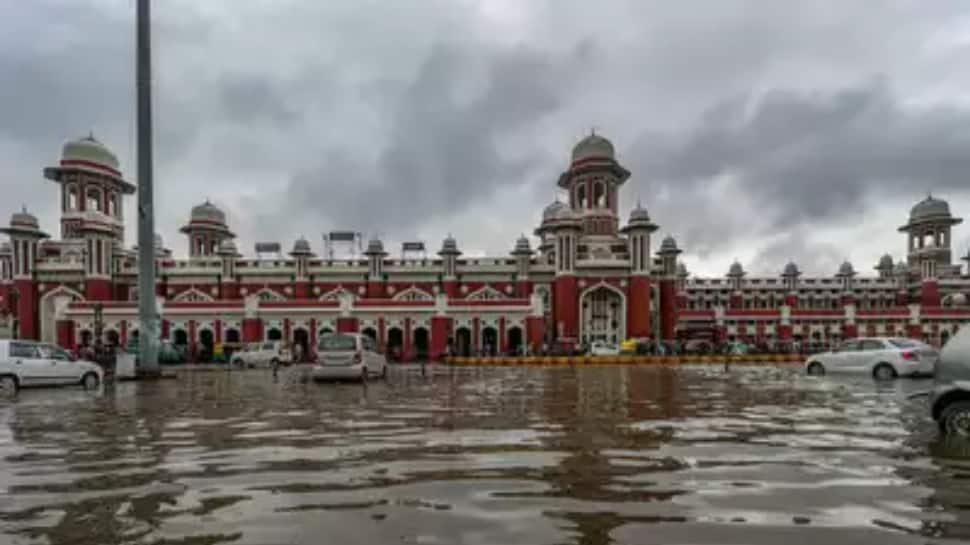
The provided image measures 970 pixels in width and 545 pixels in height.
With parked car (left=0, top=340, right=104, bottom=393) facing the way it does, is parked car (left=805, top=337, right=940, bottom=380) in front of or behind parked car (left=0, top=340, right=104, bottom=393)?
in front

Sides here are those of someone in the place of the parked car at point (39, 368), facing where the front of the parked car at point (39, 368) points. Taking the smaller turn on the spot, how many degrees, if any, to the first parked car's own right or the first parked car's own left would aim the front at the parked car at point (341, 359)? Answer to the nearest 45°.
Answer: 0° — it already faces it

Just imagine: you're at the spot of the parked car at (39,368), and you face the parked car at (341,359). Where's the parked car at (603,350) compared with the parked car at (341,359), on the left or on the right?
left

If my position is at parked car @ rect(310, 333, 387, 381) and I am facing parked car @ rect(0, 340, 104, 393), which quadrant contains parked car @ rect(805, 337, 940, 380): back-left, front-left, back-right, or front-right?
back-left

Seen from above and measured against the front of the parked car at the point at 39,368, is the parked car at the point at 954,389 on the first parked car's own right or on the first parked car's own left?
on the first parked car's own right

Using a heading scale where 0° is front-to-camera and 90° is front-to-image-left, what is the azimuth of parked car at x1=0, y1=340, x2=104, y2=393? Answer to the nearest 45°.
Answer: approximately 270°
